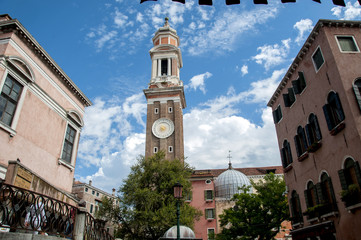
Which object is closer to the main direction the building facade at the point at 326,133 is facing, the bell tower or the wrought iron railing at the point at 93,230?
the wrought iron railing

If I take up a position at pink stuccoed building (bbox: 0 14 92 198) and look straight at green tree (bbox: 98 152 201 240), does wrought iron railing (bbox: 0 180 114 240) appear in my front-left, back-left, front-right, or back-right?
back-right

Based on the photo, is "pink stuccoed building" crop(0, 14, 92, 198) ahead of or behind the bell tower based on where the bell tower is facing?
ahead

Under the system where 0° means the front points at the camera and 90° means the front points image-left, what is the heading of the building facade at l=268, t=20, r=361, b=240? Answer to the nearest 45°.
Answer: approximately 45°

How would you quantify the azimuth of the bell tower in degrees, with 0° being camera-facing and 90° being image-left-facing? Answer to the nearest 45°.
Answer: approximately 0°

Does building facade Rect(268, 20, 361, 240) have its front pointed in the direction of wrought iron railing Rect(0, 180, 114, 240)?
yes

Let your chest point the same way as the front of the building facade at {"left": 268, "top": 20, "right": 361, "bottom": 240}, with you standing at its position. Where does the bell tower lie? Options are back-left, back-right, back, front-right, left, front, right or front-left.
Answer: right

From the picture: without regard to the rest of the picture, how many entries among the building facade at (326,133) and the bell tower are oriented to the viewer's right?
0

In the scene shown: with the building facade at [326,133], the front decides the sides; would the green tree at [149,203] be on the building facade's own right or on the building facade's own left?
on the building facade's own right

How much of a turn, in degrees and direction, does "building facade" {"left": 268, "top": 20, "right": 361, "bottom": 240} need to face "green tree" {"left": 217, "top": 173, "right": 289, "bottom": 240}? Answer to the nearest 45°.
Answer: approximately 90° to its right

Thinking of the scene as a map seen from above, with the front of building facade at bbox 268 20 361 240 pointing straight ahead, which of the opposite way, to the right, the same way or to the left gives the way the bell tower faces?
to the left

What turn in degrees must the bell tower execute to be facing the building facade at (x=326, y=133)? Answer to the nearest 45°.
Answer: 0° — it already faces it

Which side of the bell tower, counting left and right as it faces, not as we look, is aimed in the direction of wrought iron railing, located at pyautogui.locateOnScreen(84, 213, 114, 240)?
front

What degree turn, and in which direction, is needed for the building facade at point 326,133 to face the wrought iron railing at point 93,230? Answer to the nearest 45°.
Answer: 0° — it already faces it
